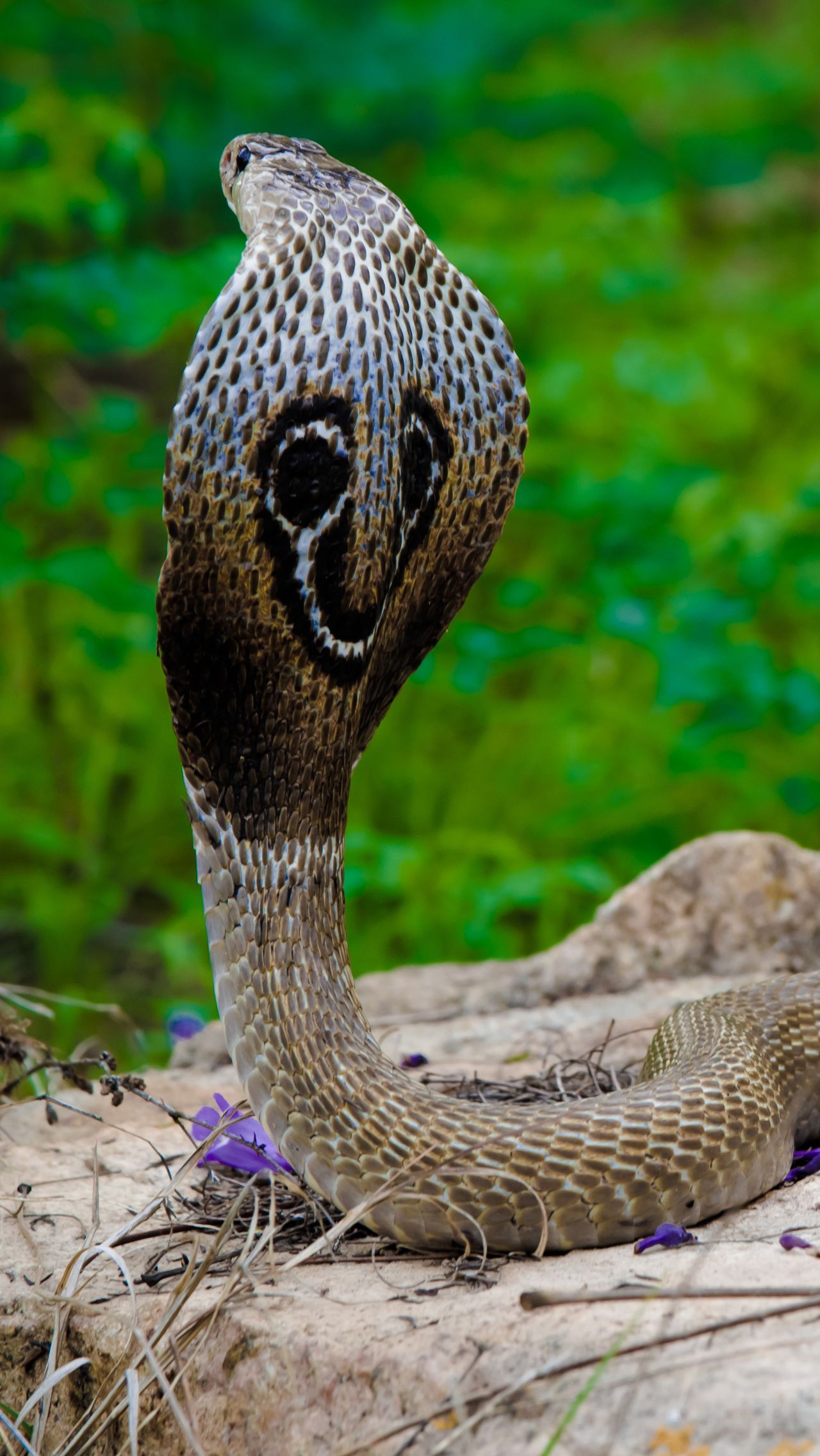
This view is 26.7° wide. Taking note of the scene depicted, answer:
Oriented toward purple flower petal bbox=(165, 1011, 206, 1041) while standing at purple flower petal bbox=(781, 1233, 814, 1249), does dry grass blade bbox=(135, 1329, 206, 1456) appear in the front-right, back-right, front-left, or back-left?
front-left

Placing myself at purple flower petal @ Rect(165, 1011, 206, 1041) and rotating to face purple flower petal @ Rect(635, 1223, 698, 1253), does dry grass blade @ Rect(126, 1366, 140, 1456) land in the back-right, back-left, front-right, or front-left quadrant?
front-right

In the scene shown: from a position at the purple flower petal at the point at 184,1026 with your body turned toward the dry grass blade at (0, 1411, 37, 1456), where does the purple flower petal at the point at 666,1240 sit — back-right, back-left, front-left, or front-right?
front-left

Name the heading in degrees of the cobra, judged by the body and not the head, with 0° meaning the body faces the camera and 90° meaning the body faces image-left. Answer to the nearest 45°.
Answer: approximately 135°
